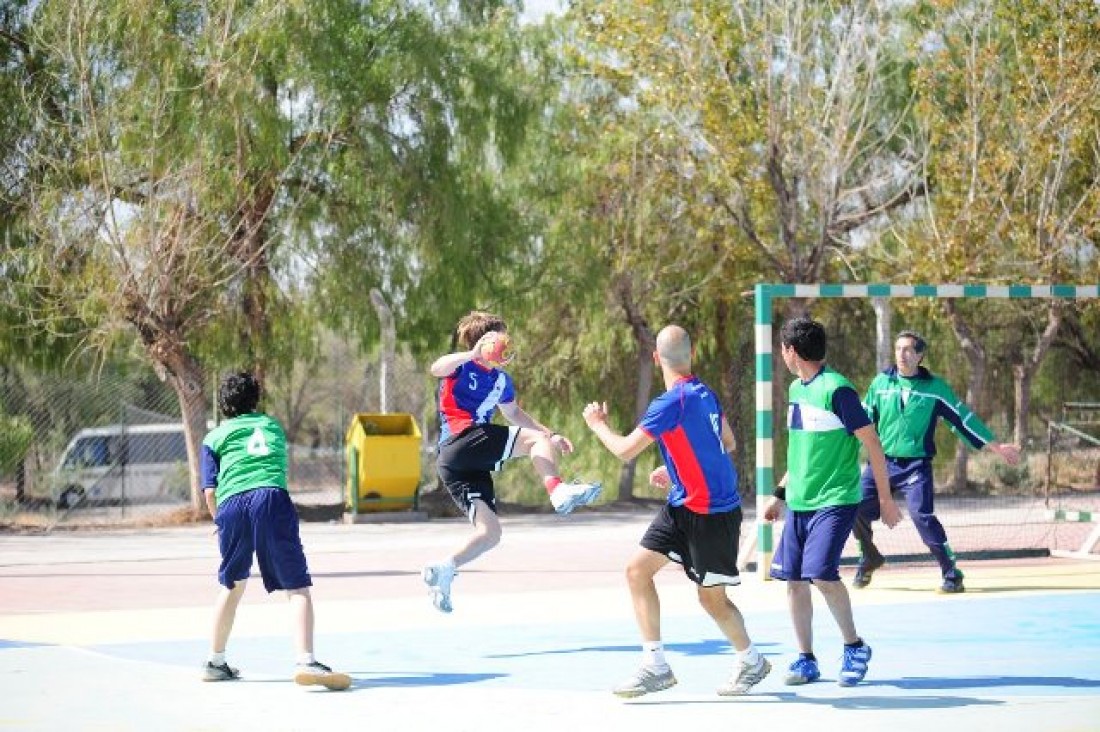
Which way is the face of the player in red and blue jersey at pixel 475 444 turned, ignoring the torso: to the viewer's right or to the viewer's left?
to the viewer's right

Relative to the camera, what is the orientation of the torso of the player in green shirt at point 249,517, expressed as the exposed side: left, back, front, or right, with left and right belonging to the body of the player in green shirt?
back

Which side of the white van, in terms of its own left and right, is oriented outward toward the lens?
left

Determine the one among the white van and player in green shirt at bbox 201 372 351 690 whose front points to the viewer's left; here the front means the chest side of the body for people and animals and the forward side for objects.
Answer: the white van

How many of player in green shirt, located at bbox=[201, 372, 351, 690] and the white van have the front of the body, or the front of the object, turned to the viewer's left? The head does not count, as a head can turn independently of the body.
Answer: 1

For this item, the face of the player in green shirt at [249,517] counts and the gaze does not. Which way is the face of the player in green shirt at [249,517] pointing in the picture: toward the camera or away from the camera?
away from the camera

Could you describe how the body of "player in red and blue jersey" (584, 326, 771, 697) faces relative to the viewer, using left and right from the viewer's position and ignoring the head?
facing away from the viewer and to the left of the viewer
